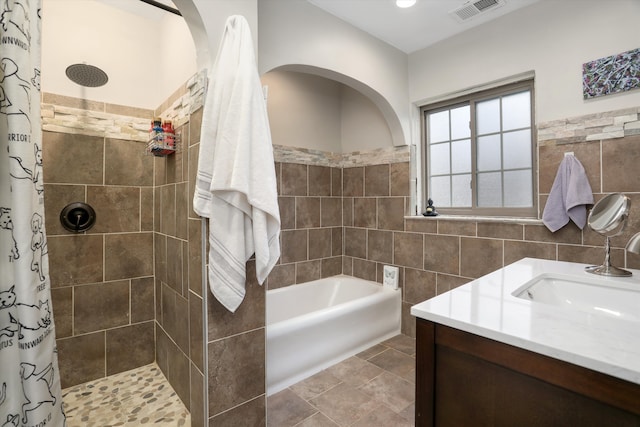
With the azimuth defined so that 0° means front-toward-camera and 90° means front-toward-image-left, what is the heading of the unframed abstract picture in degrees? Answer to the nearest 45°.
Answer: approximately 45°

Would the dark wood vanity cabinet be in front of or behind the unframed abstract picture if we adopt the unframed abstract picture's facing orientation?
in front

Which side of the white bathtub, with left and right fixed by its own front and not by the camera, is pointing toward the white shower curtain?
right

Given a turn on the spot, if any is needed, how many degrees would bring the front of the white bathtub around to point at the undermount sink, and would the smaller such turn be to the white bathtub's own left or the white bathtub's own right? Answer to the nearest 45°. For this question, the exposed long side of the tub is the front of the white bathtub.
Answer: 0° — it already faces it

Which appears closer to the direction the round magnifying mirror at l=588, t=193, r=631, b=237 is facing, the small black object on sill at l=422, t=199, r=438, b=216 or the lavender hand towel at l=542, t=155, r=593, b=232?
the small black object on sill

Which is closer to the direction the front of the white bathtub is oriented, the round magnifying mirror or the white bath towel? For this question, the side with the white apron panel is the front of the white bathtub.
the round magnifying mirror

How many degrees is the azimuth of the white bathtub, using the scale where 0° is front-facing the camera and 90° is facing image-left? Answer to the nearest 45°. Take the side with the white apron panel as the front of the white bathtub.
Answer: approximately 315°
